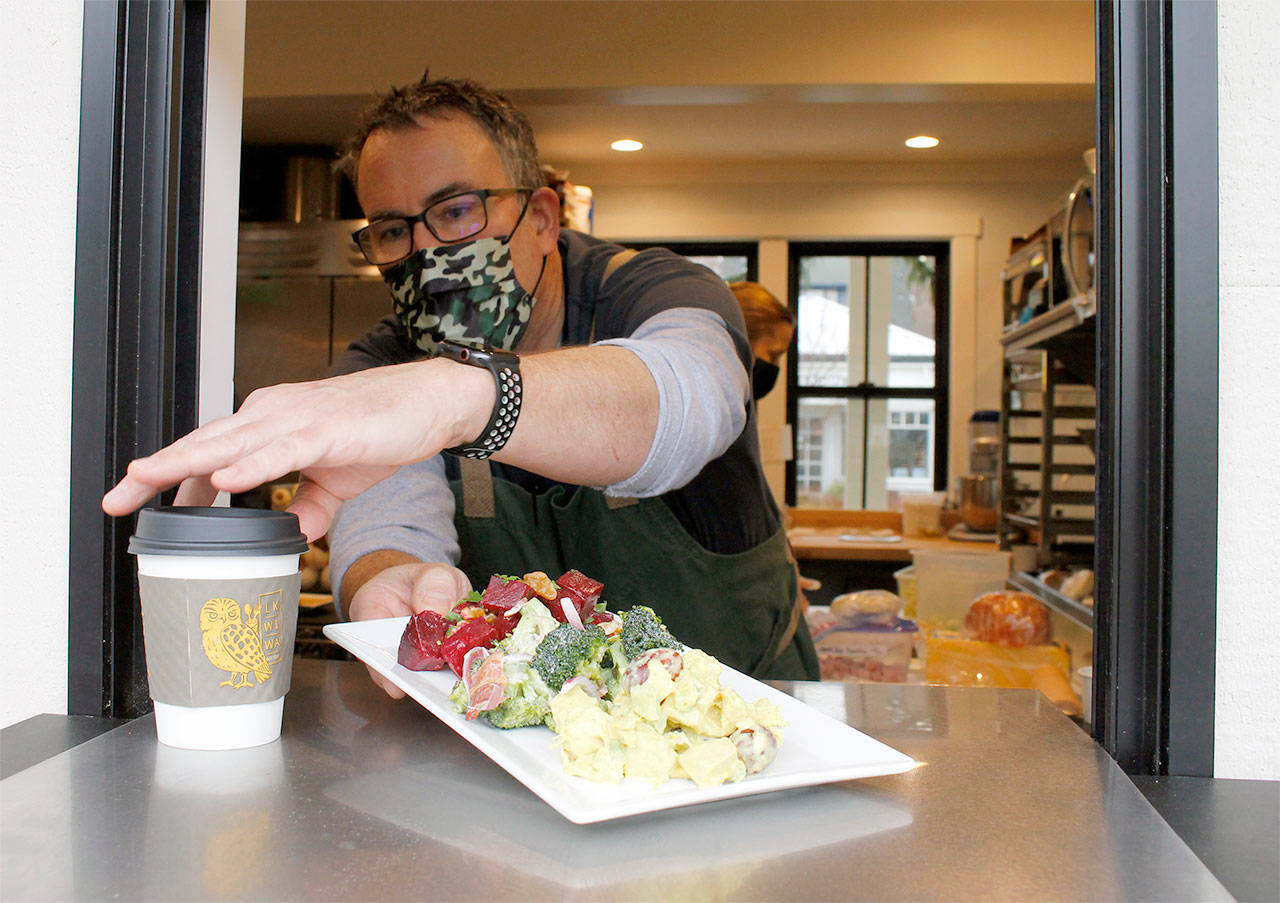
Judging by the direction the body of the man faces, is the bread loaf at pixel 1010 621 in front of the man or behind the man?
behind

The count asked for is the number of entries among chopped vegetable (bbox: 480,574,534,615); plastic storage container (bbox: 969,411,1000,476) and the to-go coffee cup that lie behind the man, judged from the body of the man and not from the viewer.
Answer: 1

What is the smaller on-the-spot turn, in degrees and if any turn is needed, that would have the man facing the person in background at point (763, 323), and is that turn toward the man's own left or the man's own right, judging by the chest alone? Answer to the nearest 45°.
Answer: approximately 180°

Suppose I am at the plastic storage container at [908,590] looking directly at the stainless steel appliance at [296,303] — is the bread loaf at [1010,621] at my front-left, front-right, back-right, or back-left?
back-left

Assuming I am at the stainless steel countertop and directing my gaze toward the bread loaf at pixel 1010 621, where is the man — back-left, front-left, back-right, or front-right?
front-left

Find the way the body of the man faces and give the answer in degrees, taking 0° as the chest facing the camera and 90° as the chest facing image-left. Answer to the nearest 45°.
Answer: approximately 45°

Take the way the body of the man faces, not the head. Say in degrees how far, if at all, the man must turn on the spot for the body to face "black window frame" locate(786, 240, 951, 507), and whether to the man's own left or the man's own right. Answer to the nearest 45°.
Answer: approximately 180°

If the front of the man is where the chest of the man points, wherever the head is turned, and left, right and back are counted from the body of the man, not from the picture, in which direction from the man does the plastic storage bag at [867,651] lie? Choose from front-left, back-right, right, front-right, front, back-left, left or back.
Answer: back
